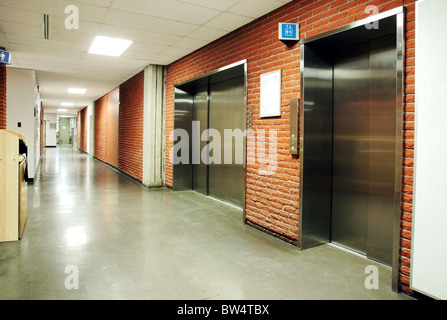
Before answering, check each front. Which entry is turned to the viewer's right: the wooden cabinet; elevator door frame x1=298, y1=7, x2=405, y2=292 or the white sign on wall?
the wooden cabinet

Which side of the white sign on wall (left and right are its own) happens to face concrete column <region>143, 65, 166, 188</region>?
right

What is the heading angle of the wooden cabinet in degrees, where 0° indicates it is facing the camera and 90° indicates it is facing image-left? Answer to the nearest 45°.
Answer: approximately 270°

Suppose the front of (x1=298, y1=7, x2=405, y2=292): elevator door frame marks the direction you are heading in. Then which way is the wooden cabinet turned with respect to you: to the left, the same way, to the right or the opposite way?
the opposite way

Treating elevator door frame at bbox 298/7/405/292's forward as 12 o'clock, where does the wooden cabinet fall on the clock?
The wooden cabinet is roughly at 1 o'clock from the elevator door frame.

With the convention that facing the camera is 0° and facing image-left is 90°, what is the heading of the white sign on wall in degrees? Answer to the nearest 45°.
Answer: approximately 45°

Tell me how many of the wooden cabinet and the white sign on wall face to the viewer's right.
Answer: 1
